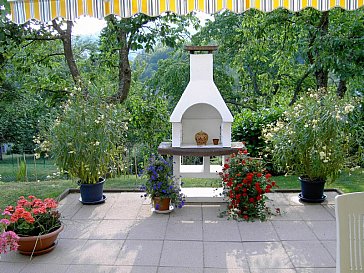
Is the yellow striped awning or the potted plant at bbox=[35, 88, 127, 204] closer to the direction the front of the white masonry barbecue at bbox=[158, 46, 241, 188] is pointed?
the yellow striped awning

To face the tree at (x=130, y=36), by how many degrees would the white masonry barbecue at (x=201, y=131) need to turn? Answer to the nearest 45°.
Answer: approximately 135° to its right

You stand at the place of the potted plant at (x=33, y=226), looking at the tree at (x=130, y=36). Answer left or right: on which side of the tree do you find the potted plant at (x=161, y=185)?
right

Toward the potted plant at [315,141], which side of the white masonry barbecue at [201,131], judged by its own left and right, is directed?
left

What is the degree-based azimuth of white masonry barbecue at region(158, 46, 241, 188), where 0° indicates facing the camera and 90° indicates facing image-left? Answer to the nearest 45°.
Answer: approximately 0°

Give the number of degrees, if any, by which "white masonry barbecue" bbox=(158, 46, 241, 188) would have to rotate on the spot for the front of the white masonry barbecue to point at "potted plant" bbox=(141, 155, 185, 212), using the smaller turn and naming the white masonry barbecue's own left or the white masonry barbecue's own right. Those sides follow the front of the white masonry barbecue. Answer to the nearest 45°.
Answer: approximately 45° to the white masonry barbecue's own right

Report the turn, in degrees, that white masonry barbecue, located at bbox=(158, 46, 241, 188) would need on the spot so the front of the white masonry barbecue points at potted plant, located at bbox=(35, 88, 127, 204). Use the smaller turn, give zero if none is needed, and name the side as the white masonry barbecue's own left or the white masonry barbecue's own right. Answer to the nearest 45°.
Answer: approximately 90° to the white masonry barbecue's own right

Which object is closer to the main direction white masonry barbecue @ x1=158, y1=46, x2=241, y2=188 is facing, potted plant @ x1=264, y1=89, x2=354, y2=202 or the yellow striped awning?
the yellow striped awning

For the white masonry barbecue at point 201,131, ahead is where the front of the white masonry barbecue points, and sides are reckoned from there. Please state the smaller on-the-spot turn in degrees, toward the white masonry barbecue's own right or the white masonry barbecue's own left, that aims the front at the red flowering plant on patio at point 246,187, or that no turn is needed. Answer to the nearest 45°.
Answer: approximately 45° to the white masonry barbecue's own left
